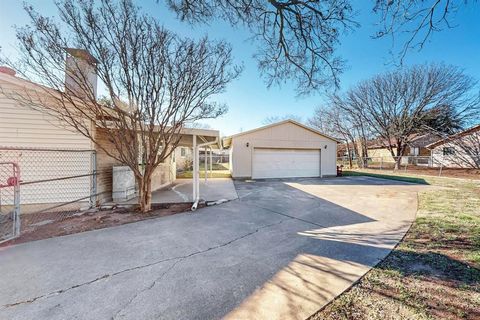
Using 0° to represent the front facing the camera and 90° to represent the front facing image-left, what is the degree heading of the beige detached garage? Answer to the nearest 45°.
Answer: approximately 0°

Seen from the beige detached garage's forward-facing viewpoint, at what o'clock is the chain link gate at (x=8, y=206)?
The chain link gate is roughly at 1 o'clock from the beige detached garage.

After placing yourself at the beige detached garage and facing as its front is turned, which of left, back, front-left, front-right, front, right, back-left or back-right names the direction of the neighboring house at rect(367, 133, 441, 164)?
back-left

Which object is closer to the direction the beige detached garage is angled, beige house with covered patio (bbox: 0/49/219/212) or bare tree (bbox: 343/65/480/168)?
the beige house with covered patio

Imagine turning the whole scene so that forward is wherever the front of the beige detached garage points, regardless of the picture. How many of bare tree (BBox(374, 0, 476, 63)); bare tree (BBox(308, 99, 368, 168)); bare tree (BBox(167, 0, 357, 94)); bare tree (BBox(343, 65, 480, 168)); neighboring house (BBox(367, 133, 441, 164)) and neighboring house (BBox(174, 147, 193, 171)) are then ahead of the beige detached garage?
2

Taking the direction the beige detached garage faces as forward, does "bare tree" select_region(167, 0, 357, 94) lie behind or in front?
in front

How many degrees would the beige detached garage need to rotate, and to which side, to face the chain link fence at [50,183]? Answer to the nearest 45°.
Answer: approximately 45° to its right

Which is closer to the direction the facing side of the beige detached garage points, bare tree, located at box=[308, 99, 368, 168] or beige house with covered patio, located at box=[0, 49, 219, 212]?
the beige house with covered patio

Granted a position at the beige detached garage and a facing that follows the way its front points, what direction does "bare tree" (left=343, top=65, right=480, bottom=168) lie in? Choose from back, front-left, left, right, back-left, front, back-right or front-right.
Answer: back-left
